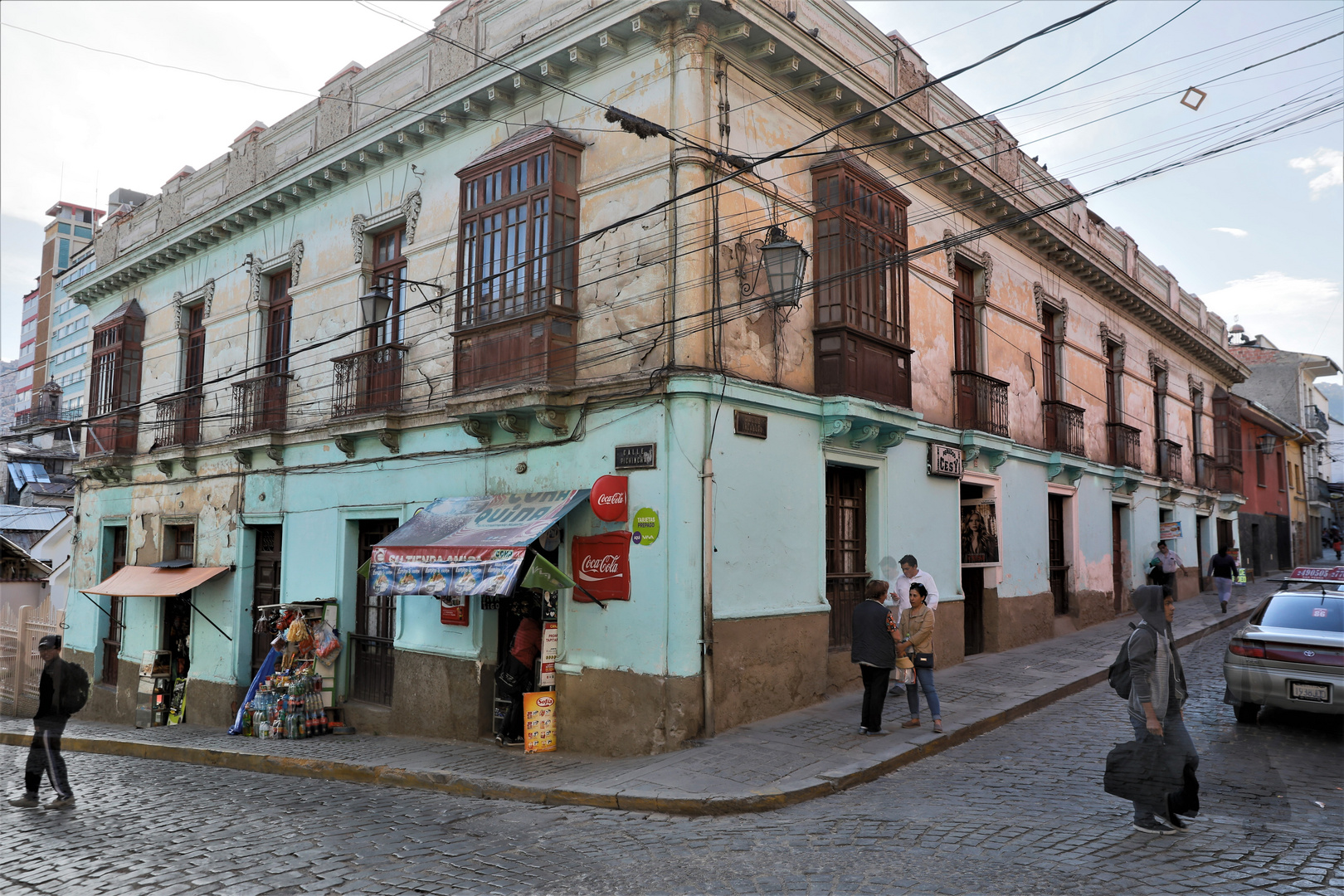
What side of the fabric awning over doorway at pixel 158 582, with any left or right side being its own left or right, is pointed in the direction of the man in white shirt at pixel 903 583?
left

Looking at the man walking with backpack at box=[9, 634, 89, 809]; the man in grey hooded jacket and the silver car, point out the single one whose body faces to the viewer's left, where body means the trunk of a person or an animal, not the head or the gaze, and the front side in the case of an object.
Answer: the man walking with backpack

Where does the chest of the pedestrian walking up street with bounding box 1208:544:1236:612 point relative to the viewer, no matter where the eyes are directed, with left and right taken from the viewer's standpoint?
facing away from the viewer

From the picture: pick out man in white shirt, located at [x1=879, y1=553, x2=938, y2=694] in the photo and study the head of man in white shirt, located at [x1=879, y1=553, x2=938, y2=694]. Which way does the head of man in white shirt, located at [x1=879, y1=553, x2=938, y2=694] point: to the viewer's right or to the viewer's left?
to the viewer's left

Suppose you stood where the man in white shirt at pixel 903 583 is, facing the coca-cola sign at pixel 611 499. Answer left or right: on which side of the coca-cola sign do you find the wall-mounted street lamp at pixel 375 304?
right

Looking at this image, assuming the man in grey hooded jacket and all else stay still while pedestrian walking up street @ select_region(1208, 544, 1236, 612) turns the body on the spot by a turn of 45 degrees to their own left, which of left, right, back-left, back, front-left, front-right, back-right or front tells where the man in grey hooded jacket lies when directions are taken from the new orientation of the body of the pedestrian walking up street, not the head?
back-left

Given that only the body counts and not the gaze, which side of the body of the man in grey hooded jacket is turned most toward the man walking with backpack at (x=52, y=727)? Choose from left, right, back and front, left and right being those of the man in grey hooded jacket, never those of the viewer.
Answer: back

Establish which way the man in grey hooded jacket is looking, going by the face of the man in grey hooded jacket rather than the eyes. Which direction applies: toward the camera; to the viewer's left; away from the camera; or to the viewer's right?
to the viewer's right

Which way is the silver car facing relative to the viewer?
away from the camera

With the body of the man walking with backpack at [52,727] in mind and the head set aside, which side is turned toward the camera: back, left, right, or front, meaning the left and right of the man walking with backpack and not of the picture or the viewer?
left
